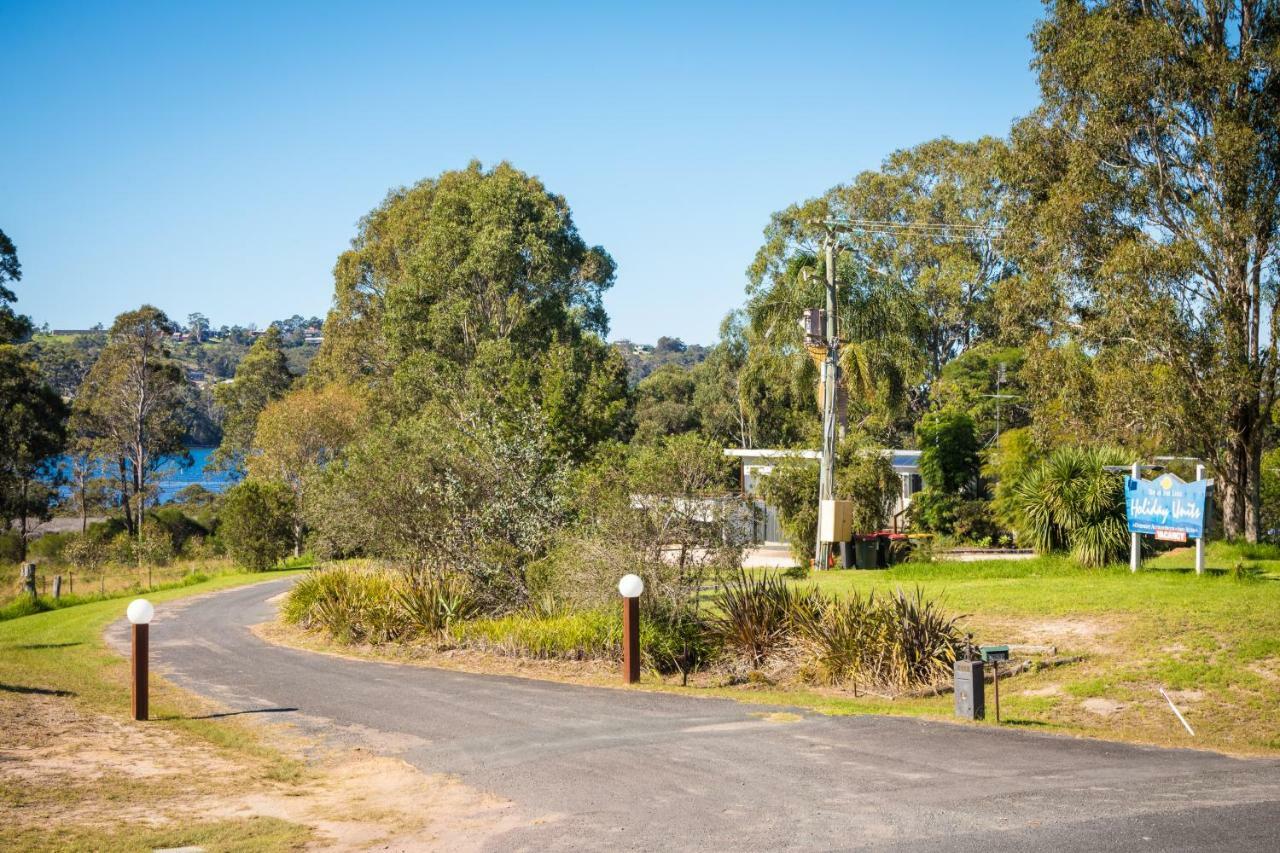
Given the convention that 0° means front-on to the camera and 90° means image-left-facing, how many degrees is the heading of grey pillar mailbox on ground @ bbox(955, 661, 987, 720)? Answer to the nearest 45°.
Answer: approximately 45°

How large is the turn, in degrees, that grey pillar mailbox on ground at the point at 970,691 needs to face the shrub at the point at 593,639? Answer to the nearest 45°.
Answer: approximately 90° to its right

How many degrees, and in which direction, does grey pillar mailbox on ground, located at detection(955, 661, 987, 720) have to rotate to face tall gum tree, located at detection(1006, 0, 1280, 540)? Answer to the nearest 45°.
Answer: approximately 135° to its right

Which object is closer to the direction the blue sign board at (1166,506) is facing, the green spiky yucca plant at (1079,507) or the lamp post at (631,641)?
the lamp post

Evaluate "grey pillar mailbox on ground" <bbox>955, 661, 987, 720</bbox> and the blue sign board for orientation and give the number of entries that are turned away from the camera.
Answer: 0

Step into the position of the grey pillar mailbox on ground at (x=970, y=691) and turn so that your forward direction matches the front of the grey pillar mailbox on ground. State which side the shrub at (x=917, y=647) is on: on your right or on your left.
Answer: on your right

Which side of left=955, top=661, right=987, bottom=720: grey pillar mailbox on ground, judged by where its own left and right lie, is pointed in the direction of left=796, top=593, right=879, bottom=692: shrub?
right

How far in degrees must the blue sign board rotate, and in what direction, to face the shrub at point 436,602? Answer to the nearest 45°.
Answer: approximately 90° to its right

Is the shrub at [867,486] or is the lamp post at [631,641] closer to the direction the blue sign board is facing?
the lamp post

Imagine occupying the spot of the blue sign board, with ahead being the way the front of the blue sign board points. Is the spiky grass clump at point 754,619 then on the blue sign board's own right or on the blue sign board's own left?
on the blue sign board's own right

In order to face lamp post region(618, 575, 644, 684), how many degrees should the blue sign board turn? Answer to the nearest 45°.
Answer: approximately 45° to its right

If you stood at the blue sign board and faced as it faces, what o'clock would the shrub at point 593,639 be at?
The shrub is roughly at 2 o'clock from the blue sign board.

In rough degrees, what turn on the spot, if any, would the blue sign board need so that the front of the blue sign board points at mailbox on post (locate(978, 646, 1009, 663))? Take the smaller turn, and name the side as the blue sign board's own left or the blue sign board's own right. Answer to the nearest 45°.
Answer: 0° — it already faces it

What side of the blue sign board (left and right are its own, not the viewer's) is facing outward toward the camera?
front
